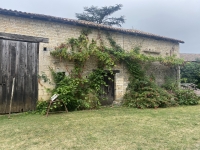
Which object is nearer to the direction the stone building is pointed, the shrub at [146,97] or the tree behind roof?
the shrub

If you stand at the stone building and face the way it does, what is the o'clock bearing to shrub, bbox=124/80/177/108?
The shrub is roughly at 10 o'clock from the stone building.

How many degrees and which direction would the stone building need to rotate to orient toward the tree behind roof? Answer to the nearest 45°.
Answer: approximately 135° to its left

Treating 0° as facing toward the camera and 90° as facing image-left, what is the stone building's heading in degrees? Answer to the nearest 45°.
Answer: approximately 315°
